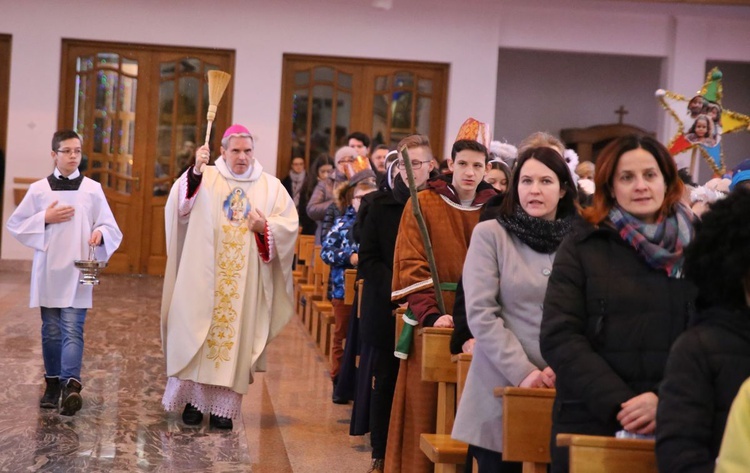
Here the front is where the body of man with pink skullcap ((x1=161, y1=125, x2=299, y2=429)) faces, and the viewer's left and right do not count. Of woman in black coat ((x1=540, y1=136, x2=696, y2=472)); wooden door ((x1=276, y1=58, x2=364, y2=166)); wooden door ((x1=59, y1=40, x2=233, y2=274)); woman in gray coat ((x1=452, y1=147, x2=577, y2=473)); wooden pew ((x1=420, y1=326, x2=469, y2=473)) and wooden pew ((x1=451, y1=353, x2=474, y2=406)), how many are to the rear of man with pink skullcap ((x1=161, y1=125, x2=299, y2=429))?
2

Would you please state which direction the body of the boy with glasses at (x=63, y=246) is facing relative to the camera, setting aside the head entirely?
toward the camera

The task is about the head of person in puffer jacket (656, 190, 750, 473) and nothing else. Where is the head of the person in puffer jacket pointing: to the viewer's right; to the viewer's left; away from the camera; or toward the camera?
away from the camera

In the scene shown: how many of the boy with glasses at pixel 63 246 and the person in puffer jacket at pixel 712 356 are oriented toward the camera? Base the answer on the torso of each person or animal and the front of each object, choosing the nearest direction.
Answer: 1

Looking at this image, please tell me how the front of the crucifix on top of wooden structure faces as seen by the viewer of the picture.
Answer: facing the viewer

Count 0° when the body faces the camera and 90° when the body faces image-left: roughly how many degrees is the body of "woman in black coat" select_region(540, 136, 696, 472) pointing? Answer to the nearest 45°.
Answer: approximately 315°
